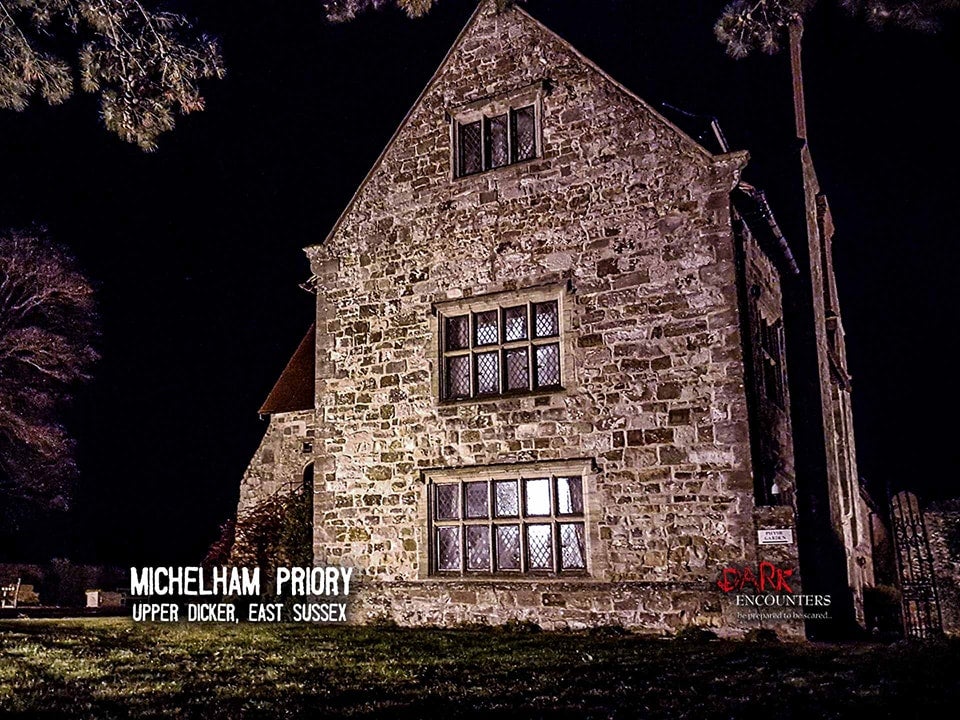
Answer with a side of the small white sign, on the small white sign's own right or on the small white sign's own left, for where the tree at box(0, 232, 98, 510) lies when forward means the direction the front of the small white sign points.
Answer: on the small white sign's own right

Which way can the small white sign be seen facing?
toward the camera

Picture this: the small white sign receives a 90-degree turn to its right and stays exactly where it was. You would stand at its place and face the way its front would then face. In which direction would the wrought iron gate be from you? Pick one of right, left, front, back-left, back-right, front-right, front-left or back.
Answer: back
